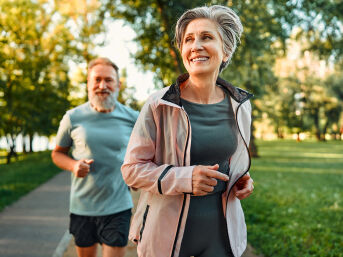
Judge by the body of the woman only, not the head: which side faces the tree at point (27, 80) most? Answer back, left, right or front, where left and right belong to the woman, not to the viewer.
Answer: back

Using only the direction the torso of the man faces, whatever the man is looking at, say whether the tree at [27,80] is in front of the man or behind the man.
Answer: behind

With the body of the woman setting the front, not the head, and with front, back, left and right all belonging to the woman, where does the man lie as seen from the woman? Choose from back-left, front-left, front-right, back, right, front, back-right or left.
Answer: back

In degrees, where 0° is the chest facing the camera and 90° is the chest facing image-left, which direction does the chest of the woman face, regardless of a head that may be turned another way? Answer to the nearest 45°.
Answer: approximately 315°

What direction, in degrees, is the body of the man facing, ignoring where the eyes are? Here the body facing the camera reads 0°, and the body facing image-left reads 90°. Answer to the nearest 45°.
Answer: approximately 0°
